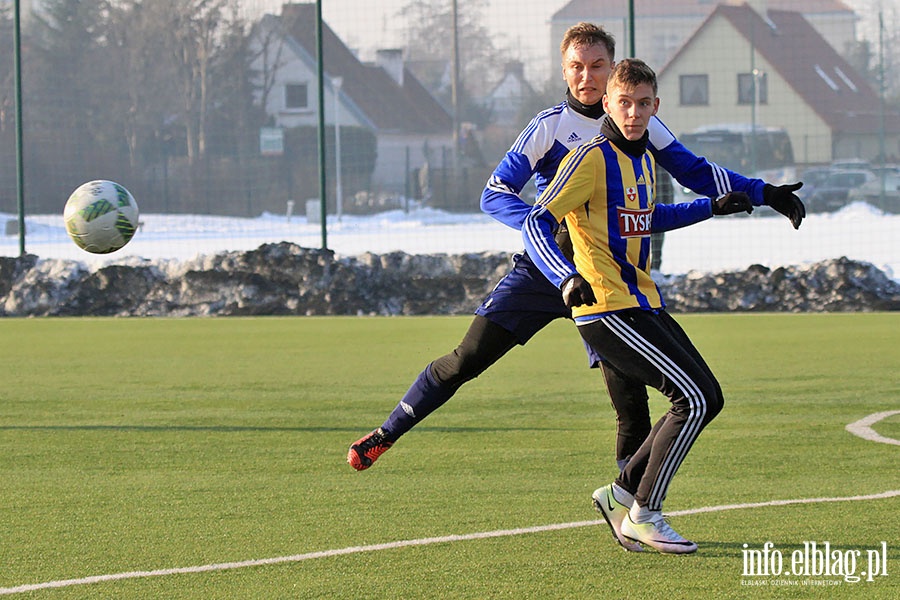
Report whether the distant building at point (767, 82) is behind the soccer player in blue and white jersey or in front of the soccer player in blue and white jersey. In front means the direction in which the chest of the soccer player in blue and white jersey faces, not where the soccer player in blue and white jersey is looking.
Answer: behind

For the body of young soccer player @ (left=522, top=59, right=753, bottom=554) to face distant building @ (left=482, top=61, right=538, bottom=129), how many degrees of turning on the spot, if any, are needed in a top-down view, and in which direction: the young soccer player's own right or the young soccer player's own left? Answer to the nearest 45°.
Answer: approximately 135° to the young soccer player's own left

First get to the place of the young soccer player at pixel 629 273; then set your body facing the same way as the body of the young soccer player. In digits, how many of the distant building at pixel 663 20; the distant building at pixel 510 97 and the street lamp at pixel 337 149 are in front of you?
0

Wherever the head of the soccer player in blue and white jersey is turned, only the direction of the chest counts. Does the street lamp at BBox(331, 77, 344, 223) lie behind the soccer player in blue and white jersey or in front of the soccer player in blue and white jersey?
behind

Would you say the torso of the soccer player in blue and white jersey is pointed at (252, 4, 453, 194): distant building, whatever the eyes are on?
no

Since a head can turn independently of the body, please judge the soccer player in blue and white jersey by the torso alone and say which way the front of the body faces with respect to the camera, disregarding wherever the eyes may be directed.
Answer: toward the camera

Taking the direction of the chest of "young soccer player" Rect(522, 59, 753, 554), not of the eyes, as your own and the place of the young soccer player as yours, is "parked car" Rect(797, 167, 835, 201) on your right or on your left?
on your left

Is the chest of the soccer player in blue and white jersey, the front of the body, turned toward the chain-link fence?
no

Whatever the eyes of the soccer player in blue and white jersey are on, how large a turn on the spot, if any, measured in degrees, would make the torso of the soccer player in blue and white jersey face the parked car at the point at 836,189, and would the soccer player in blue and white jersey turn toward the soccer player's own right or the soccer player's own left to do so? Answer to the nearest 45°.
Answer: approximately 180°

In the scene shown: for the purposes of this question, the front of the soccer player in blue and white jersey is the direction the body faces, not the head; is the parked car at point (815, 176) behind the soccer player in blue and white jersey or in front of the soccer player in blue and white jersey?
behind

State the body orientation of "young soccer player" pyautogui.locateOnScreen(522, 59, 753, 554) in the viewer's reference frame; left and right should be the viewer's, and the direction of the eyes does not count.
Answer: facing the viewer and to the right of the viewer

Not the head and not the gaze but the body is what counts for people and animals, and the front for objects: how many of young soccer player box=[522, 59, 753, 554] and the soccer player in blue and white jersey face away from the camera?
0

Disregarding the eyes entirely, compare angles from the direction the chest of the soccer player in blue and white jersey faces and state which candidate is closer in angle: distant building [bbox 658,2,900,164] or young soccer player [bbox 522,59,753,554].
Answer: the young soccer player

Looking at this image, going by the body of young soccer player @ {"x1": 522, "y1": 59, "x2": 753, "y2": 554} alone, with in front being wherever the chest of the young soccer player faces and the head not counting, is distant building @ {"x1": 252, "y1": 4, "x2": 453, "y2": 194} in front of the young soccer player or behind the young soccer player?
behind
